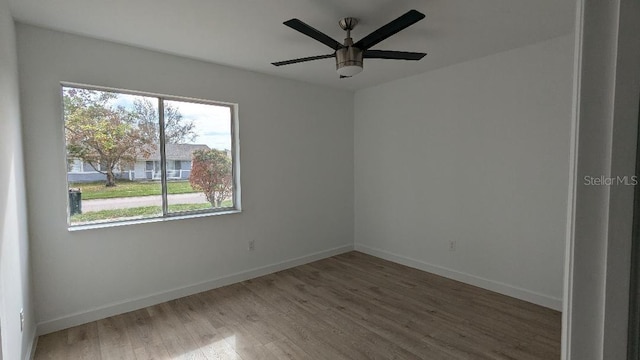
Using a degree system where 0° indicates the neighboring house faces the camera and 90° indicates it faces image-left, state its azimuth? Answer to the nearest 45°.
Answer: approximately 0°

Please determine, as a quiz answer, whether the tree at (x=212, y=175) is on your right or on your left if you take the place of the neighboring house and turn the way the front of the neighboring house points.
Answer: on your left
